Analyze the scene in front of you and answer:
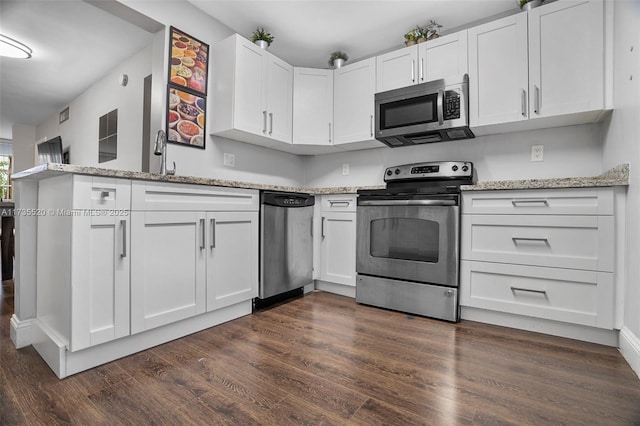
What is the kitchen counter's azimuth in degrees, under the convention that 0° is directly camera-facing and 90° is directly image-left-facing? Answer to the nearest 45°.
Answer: approximately 315°

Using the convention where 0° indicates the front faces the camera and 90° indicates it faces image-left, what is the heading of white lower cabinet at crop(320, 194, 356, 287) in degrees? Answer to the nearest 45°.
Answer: approximately 45°

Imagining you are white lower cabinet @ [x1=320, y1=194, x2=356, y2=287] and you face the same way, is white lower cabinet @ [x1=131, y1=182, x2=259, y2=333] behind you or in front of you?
in front
